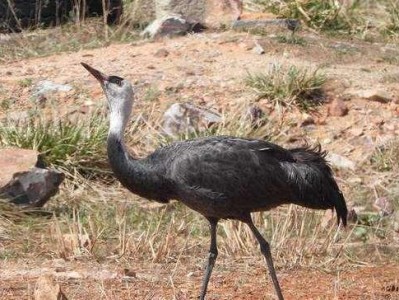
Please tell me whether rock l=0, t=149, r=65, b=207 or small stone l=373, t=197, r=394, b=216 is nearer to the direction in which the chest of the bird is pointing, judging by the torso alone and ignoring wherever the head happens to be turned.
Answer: the rock

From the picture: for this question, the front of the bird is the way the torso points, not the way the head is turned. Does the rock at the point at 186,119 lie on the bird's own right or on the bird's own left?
on the bird's own right

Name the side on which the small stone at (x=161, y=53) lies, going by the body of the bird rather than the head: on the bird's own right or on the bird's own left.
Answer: on the bird's own right

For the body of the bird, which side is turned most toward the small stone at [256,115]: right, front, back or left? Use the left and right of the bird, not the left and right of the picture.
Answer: right

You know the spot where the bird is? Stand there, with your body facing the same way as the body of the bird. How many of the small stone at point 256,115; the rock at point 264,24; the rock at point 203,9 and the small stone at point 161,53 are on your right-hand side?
4

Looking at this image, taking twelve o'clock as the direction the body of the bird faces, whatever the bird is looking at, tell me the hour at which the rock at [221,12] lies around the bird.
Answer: The rock is roughly at 3 o'clock from the bird.

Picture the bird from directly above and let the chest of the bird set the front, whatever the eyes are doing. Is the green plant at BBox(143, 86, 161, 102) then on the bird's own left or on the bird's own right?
on the bird's own right

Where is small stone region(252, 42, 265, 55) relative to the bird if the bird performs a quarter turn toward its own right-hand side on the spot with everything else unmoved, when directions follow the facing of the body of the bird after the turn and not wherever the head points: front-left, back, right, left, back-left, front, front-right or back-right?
front

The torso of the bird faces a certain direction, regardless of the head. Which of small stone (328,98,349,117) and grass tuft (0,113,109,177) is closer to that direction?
the grass tuft

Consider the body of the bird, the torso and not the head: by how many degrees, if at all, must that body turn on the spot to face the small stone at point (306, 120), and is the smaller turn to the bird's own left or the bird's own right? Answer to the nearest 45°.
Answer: approximately 90° to the bird's own right

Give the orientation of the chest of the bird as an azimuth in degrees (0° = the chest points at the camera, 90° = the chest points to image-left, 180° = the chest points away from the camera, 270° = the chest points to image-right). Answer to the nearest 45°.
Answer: approximately 90°

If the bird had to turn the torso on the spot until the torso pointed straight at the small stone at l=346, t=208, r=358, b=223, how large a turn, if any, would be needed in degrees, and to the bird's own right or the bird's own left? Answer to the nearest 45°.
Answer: approximately 135° to the bird's own right

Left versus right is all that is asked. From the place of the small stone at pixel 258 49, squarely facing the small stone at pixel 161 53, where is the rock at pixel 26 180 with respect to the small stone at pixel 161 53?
left

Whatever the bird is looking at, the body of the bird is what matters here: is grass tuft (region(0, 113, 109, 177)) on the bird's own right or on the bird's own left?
on the bird's own right

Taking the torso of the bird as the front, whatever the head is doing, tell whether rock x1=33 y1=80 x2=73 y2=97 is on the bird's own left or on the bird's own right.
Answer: on the bird's own right
